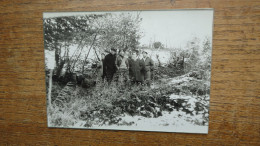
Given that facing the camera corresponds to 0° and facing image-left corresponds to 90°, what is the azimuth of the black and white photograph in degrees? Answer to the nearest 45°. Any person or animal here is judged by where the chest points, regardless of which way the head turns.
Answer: approximately 0°
